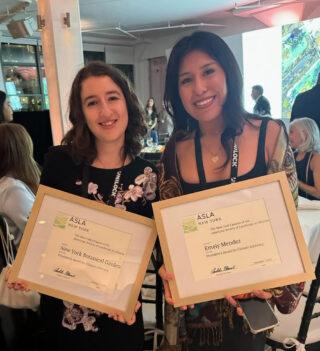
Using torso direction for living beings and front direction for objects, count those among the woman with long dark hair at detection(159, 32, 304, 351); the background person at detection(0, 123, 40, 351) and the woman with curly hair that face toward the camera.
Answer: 2

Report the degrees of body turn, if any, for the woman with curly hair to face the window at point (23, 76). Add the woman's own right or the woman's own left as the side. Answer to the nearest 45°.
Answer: approximately 180°

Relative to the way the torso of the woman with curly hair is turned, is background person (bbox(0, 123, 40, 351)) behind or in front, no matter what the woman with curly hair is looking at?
behind
